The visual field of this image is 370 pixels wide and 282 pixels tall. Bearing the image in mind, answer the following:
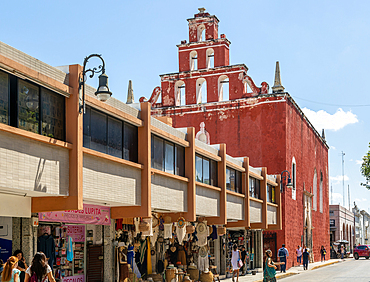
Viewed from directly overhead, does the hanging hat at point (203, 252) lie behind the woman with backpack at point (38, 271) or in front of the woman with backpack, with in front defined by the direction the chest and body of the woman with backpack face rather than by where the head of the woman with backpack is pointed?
in front

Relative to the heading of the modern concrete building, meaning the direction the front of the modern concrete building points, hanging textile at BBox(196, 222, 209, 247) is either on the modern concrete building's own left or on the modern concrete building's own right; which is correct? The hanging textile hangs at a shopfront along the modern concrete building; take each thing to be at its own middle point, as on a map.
on the modern concrete building's own left

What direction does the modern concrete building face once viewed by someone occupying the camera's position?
facing the viewer and to the right of the viewer

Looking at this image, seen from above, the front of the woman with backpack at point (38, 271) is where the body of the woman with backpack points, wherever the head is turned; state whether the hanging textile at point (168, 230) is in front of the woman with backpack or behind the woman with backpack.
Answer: in front

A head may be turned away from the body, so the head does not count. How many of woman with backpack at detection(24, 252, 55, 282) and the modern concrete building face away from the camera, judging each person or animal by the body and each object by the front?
1

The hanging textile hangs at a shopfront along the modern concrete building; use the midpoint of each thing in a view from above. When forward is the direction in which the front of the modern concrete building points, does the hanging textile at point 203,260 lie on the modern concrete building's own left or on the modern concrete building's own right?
on the modern concrete building's own left

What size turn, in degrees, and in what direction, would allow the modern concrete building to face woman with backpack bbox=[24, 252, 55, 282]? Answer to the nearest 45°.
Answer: approximately 45° to its right

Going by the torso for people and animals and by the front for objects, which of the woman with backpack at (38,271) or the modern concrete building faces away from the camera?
the woman with backpack

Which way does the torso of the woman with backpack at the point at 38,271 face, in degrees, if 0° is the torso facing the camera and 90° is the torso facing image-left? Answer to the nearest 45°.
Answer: approximately 180°

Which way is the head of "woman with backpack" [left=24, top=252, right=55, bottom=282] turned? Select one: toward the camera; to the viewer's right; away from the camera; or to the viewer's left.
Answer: away from the camera
